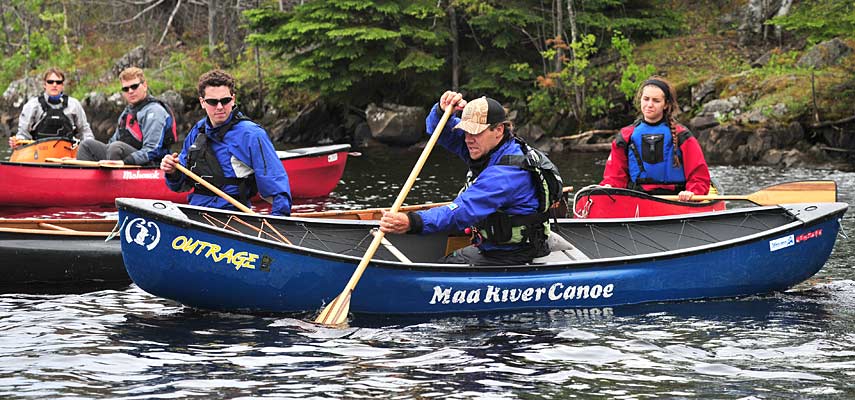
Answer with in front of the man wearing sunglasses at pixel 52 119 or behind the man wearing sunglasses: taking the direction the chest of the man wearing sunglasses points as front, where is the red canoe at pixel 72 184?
in front

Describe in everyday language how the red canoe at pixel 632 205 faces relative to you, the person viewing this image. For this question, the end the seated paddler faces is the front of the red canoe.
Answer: facing the viewer and to the left of the viewer

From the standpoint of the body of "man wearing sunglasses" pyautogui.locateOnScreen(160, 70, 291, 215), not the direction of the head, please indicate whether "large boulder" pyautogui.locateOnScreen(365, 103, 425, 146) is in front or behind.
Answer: behind

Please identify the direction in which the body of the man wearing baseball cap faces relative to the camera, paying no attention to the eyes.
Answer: to the viewer's left

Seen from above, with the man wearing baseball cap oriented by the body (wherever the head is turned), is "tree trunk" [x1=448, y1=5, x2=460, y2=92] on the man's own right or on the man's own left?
on the man's own right

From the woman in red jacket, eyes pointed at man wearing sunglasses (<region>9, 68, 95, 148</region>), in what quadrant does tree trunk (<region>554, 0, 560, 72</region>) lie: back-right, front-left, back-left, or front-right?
front-right

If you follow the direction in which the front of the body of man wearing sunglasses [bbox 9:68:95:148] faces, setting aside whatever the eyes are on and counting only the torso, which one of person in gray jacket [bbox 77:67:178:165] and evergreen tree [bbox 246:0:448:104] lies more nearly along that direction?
the person in gray jacket

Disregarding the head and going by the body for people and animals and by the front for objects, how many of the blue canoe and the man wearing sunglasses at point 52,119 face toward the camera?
1

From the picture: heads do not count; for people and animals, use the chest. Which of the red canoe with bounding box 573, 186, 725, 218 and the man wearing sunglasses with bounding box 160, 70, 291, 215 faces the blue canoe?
the red canoe

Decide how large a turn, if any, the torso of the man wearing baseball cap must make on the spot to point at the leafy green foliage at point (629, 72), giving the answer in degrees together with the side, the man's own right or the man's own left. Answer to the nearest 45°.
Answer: approximately 90° to the man's own right

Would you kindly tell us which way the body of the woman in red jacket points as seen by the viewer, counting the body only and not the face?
toward the camera

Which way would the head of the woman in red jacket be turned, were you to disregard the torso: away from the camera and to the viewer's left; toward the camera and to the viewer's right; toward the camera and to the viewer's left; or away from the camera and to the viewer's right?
toward the camera and to the viewer's left

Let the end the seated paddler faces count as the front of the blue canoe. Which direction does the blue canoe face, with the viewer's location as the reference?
facing to the left of the viewer

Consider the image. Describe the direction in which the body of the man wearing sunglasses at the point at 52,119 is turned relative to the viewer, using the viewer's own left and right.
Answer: facing the viewer

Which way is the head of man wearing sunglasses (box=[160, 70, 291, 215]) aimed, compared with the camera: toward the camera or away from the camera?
toward the camera

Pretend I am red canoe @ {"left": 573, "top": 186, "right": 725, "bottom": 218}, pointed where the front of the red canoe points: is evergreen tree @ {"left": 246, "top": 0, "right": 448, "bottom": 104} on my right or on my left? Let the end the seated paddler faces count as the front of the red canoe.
on my right
